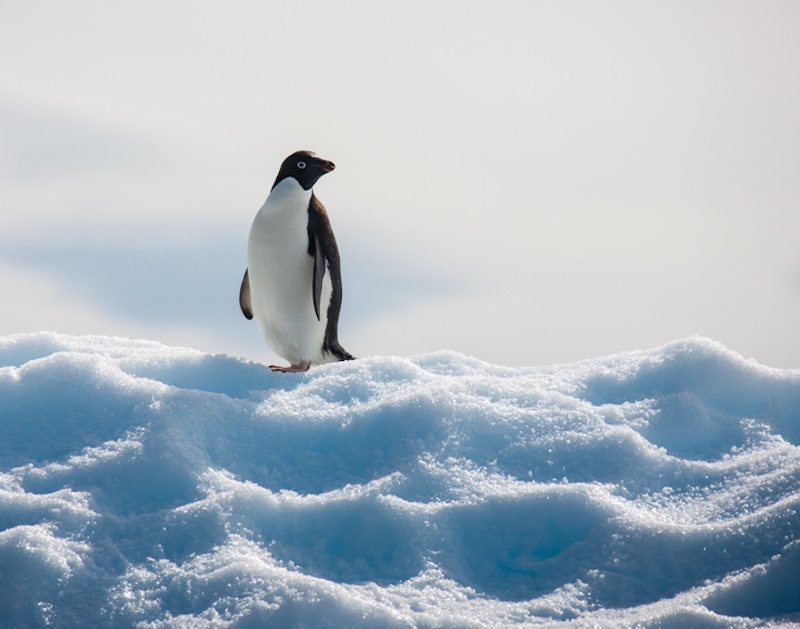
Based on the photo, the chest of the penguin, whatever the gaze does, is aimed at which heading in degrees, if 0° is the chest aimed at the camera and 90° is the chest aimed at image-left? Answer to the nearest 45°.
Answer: approximately 45°
